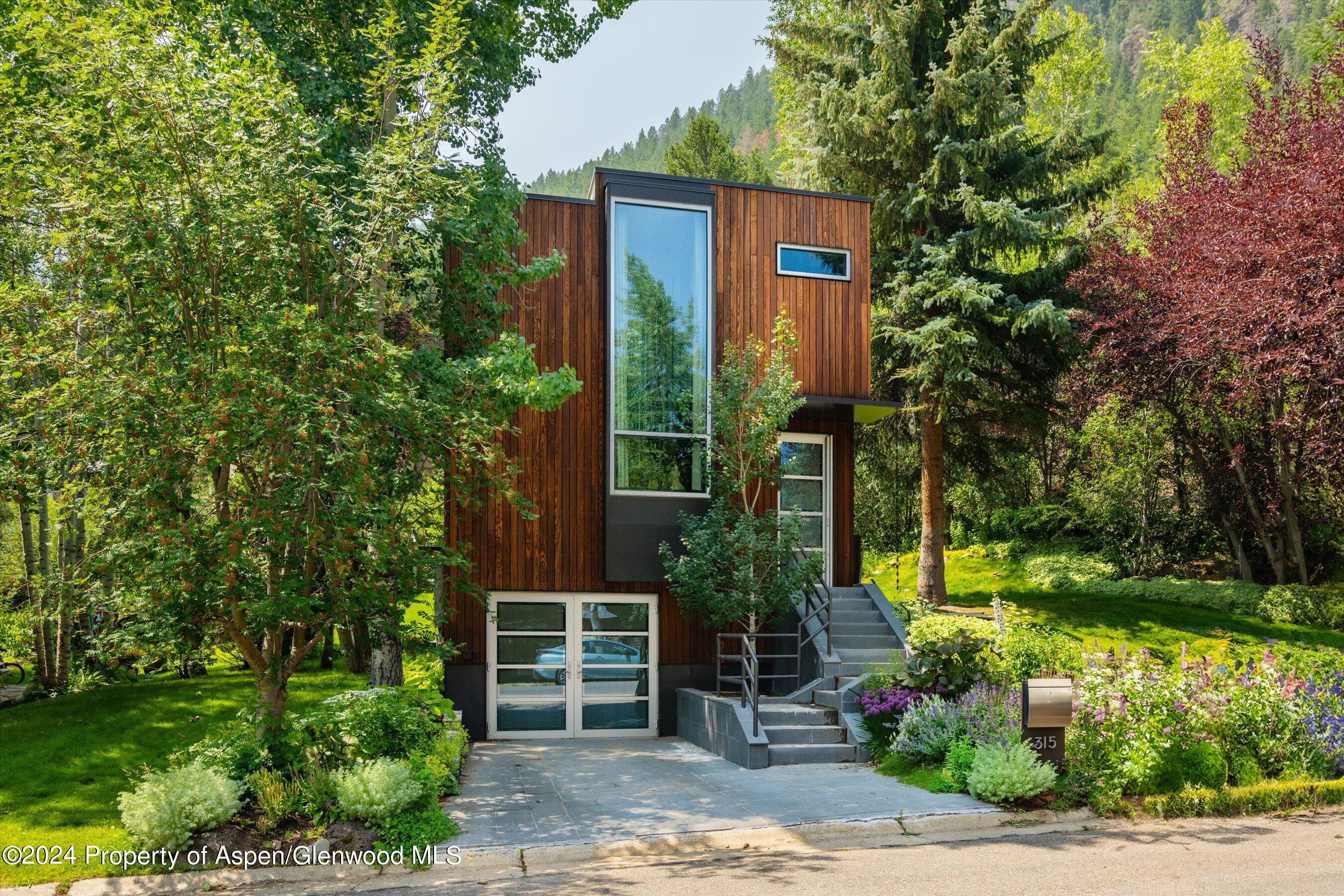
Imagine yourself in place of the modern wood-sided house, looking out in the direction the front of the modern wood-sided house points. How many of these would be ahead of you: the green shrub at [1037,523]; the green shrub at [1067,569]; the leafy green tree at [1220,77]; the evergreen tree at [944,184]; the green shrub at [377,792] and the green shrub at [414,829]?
2

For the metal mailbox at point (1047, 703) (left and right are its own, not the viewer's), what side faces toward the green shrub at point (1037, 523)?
back

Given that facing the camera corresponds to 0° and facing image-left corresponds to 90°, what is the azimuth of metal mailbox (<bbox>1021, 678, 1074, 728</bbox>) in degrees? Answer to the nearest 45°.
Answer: approximately 0°

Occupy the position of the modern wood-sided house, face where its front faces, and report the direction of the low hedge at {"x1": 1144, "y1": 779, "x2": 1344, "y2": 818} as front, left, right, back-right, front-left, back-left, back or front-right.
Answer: front-left

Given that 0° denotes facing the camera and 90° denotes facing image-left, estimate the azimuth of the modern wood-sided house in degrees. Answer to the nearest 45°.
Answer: approximately 0°

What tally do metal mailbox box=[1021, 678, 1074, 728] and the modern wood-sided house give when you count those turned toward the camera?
2
